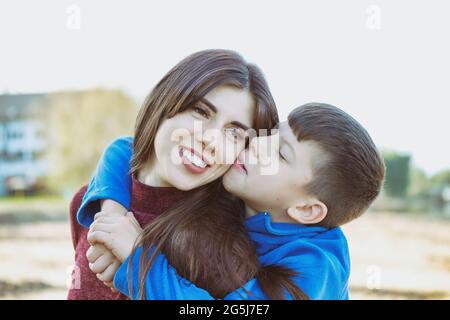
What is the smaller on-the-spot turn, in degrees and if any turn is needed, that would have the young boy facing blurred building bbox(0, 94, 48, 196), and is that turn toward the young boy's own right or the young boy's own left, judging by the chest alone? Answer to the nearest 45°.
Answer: approximately 45° to the young boy's own right

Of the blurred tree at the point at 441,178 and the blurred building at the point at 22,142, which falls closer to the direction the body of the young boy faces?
the blurred building

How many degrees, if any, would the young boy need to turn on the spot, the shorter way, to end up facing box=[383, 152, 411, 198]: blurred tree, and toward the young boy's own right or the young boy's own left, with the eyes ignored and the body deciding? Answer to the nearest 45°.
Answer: approximately 90° to the young boy's own right

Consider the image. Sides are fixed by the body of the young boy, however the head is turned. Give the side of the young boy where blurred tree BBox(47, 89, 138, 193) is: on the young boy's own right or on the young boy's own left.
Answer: on the young boy's own right

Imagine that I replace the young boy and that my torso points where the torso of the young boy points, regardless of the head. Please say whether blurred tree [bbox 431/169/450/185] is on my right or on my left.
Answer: on my right

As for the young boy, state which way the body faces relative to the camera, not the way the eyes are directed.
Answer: to the viewer's left

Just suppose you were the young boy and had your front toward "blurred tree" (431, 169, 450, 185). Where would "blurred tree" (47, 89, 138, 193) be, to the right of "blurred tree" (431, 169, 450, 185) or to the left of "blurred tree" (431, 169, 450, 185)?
left
